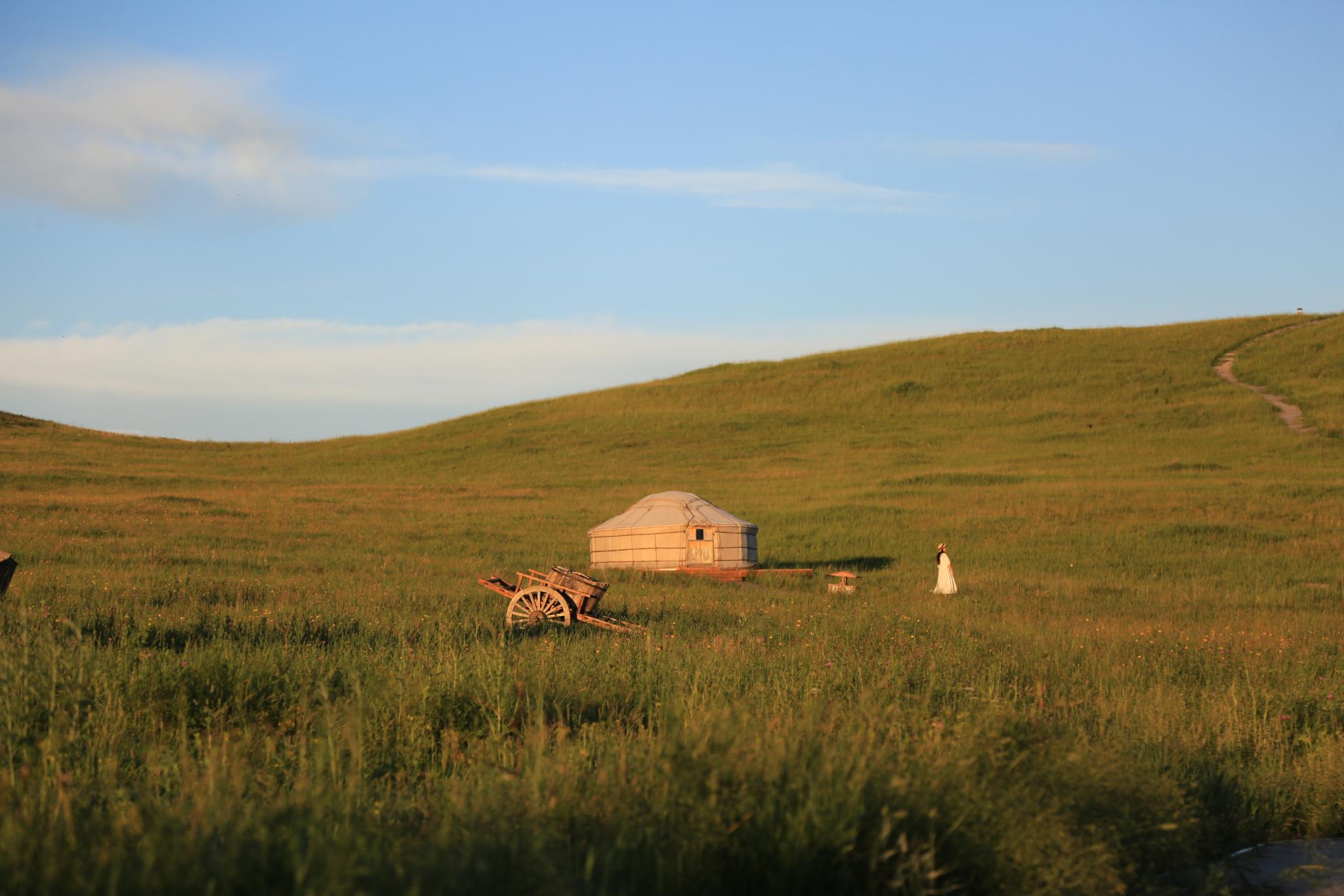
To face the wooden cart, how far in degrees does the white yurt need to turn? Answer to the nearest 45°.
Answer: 0° — it already faces it

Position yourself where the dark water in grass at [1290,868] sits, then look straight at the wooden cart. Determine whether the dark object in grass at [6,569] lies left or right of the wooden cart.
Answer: left

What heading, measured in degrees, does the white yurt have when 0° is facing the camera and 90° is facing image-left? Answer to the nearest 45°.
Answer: approximately 0°

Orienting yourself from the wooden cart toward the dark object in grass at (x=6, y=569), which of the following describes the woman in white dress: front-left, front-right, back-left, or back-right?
back-right

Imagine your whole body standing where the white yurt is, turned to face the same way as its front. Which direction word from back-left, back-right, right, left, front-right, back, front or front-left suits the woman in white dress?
front-left
